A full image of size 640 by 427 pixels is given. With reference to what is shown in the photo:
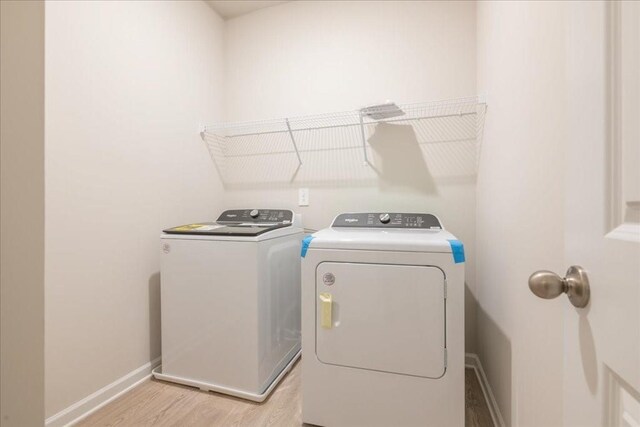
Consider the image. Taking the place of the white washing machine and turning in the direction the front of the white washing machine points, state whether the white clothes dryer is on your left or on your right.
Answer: on your left

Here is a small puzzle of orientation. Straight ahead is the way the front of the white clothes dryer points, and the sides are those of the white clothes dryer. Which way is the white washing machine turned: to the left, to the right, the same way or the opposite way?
the same way

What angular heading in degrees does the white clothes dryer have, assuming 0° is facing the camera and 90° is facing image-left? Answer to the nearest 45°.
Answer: approximately 0°

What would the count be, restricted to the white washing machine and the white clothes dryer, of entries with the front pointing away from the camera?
0

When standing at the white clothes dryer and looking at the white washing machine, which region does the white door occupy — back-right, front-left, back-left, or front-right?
back-left

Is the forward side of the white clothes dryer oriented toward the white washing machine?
no

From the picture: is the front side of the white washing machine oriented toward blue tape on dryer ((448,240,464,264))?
no
